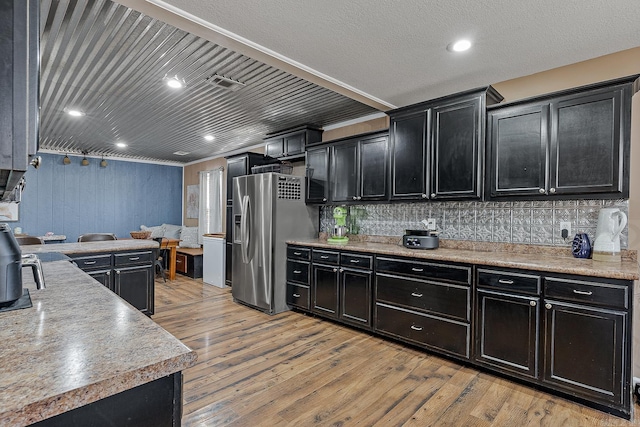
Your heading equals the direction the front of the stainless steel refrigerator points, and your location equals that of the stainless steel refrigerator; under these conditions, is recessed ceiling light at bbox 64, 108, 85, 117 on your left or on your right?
on your right

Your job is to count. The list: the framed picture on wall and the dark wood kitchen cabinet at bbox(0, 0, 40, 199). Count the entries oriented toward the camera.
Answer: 1

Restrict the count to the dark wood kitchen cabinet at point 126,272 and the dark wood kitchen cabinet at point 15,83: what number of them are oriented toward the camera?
1

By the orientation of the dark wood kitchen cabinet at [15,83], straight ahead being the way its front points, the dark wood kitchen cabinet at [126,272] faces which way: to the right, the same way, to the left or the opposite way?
to the right

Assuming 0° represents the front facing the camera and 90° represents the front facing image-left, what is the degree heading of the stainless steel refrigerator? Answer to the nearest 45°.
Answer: approximately 45°

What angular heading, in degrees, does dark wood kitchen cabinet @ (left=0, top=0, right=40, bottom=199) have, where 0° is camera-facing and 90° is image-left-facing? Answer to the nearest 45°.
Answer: approximately 270°

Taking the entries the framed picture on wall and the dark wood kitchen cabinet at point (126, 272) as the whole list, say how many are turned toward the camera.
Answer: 2

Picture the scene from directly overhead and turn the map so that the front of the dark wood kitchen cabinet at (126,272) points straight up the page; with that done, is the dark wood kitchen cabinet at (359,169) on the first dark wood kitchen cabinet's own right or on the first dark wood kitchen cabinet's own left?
on the first dark wood kitchen cabinet's own left

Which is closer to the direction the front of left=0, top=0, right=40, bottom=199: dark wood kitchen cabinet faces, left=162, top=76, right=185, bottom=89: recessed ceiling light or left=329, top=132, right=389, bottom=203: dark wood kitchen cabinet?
the dark wood kitchen cabinet

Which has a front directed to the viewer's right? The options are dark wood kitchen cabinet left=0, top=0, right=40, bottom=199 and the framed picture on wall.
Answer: the dark wood kitchen cabinet
